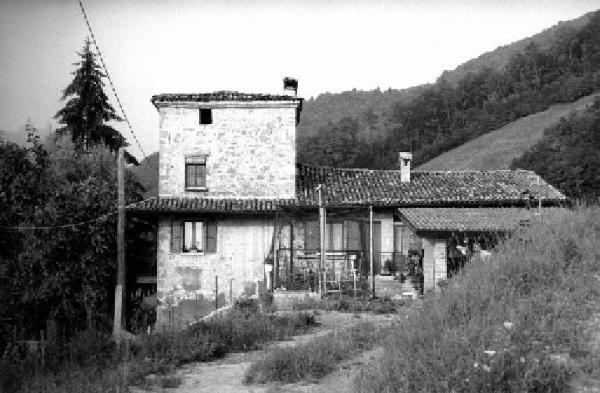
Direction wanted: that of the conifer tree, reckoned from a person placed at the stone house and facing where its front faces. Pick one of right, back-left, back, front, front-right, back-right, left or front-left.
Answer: back-right

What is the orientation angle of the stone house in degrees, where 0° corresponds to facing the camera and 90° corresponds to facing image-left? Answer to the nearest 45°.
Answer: approximately 0°
